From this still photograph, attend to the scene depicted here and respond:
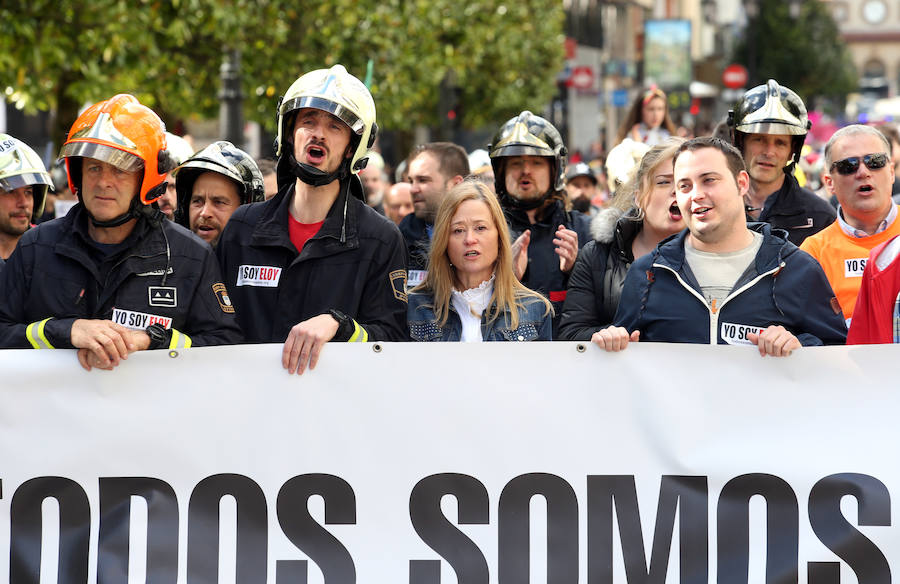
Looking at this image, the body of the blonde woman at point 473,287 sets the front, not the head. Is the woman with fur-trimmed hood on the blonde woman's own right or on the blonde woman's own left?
on the blonde woman's own left

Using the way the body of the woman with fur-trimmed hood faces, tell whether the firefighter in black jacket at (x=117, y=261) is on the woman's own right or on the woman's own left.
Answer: on the woman's own right

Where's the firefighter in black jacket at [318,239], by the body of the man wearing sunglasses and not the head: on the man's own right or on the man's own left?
on the man's own right

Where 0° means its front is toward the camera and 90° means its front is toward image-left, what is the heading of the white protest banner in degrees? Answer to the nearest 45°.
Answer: approximately 0°

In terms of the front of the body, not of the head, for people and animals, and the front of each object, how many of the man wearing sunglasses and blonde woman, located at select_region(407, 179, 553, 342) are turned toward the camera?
2

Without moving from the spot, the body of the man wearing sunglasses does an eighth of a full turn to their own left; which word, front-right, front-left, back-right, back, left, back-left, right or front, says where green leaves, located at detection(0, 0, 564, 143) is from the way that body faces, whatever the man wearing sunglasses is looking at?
back

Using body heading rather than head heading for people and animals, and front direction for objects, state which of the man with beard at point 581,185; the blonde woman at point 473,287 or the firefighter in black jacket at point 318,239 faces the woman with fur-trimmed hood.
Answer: the man with beard

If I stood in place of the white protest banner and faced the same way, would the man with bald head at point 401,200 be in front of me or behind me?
behind

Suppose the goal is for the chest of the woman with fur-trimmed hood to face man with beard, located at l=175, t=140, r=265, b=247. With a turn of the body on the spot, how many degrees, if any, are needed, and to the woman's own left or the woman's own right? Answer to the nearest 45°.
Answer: approximately 135° to the woman's own right
